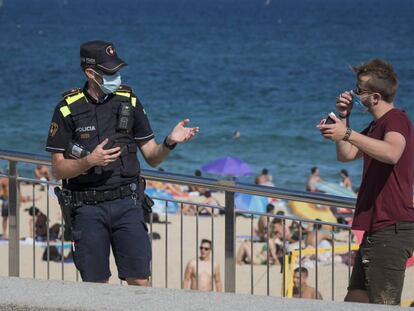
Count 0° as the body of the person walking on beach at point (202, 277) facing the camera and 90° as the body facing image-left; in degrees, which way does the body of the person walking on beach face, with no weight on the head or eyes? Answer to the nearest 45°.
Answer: approximately 0°

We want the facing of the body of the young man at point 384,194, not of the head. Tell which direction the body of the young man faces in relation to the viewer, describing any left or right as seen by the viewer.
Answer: facing to the left of the viewer

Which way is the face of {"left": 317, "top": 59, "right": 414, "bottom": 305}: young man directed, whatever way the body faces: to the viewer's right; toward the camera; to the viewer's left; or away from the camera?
to the viewer's left

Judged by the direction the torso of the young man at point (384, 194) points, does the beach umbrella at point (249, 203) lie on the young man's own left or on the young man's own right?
on the young man's own right

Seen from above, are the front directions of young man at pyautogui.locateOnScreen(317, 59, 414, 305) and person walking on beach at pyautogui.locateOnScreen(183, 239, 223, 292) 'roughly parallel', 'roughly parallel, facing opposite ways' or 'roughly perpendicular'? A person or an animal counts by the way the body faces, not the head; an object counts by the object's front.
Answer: roughly perpendicular

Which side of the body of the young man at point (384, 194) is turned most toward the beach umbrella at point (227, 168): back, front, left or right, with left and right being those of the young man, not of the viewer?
right

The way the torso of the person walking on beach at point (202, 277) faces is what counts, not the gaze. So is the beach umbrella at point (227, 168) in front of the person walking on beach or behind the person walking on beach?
behind

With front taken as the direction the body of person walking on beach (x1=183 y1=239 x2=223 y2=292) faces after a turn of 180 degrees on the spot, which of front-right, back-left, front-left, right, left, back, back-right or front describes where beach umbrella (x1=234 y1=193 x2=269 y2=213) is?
front

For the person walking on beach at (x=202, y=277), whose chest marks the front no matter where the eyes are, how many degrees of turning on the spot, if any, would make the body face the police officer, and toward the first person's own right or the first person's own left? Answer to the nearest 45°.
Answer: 0° — they already face them

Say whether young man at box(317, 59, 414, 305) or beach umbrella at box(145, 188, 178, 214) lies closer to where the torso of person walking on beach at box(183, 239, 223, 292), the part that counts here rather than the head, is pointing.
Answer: the young man

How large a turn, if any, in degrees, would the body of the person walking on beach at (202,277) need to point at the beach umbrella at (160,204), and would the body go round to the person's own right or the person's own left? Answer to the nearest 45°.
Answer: approximately 180°

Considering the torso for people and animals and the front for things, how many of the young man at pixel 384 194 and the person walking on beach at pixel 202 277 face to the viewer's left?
1

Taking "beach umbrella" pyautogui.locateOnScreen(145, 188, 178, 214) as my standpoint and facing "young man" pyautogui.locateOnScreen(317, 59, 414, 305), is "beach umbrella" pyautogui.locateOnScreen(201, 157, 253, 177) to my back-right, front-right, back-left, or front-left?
back-left
